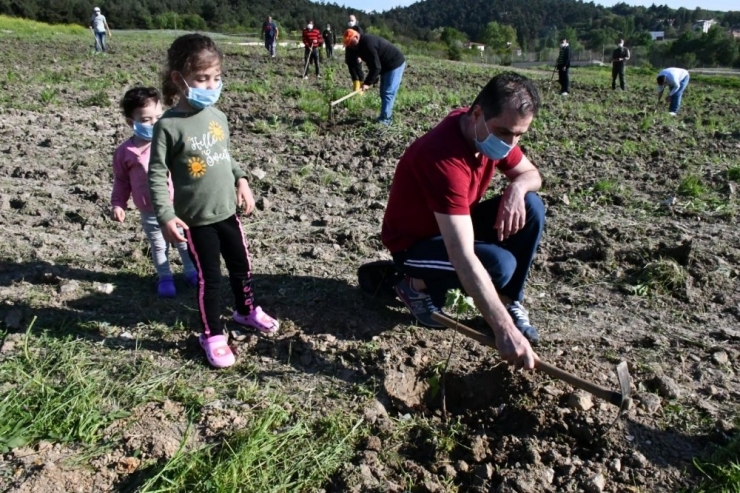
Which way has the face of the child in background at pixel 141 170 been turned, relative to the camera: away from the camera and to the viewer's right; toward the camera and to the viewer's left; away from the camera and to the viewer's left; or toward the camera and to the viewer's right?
toward the camera and to the viewer's right

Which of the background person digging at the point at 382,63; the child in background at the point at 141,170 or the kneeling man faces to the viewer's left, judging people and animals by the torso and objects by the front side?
the background person digging

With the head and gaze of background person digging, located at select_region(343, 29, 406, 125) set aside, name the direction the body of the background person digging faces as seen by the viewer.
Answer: to the viewer's left

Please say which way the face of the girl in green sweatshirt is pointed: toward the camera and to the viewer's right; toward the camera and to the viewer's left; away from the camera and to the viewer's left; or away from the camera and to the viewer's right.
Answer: toward the camera and to the viewer's right

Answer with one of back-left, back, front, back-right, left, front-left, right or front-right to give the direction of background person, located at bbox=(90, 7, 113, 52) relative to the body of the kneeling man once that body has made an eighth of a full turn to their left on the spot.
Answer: back-left

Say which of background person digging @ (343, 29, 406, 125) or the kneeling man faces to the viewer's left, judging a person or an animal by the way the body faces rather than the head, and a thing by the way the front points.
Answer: the background person digging

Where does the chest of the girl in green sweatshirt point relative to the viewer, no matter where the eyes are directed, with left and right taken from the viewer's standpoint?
facing the viewer and to the right of the viewer

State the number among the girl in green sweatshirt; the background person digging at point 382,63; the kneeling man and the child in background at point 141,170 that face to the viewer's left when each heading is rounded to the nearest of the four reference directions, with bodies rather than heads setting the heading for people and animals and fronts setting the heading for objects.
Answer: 1

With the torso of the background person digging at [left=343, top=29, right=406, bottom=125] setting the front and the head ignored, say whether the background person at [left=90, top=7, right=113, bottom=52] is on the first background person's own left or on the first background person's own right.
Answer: on the first background person's own right

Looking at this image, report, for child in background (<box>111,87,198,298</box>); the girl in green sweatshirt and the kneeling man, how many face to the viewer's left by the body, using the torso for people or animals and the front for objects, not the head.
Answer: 0

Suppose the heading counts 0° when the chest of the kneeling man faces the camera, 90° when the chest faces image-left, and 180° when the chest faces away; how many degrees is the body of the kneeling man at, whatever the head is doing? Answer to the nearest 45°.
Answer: approximately 315°

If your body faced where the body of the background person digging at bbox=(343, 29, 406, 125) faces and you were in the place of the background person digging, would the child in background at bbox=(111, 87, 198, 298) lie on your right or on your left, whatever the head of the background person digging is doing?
on your left

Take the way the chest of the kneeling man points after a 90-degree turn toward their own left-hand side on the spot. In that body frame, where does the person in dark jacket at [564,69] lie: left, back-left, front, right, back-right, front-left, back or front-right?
front-left

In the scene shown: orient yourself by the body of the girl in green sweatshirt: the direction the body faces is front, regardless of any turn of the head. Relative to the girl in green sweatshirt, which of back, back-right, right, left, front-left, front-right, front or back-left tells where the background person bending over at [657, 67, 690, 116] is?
left

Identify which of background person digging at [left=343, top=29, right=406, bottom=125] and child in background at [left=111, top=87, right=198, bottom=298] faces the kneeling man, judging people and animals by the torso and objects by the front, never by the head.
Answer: the child in background

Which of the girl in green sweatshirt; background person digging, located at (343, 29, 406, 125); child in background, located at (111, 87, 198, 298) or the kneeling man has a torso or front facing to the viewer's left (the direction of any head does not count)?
the background person digging

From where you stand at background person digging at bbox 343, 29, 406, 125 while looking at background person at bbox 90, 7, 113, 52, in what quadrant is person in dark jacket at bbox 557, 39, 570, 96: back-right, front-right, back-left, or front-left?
front-right

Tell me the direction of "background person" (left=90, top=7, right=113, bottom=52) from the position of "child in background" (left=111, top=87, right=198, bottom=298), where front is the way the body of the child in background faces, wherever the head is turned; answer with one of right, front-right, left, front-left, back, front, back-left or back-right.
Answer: back-left
